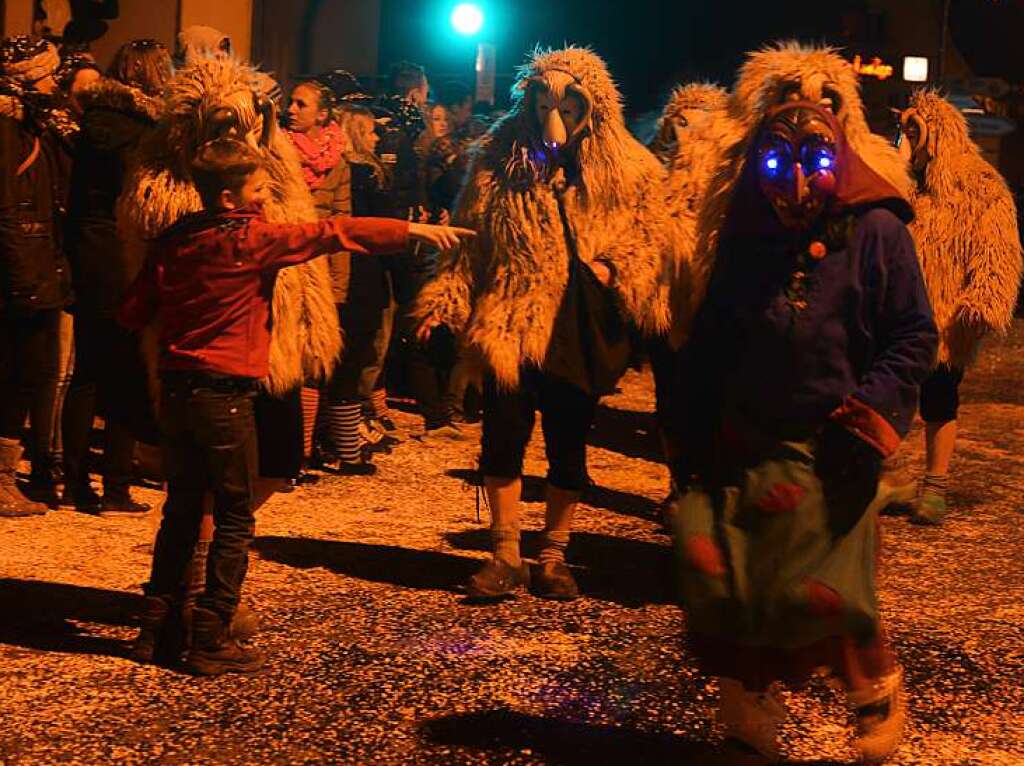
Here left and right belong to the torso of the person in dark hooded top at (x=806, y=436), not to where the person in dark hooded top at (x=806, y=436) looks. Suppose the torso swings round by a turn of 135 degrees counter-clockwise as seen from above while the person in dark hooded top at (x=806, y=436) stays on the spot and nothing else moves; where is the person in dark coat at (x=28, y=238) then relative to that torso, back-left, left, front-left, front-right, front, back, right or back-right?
left

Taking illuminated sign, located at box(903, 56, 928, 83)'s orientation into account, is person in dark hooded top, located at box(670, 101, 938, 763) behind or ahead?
ahead

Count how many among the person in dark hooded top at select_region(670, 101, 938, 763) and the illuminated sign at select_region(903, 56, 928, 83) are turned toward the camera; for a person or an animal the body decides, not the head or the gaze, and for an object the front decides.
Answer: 2

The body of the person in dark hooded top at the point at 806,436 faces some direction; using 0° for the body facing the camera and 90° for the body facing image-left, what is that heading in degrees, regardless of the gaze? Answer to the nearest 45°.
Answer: approximately 0°

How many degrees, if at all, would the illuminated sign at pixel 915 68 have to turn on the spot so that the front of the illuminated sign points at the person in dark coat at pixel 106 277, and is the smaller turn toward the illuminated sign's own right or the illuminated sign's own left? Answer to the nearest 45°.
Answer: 0° — it already faces them

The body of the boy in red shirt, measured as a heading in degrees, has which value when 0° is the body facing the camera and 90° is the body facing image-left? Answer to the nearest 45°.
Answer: approximately 225°

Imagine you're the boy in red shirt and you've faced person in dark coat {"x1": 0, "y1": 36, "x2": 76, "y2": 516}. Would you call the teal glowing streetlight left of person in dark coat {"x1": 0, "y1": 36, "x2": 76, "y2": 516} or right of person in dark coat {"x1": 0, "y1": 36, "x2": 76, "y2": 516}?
right

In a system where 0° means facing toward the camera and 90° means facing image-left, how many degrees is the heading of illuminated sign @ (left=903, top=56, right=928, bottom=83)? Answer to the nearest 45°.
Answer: approximately 0°

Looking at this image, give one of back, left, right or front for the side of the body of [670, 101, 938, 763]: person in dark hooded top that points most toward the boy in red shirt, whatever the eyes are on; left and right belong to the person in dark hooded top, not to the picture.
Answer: right

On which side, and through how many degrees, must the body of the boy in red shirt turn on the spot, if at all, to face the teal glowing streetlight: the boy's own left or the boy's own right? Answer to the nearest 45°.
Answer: approximately 45° to the boy's own left

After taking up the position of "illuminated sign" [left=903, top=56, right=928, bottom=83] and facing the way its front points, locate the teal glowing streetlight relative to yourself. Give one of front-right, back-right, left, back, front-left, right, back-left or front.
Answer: front-right

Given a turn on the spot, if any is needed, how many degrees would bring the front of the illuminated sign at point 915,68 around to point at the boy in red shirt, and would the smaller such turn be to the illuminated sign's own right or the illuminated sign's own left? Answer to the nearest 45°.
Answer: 0° — it already faces them
